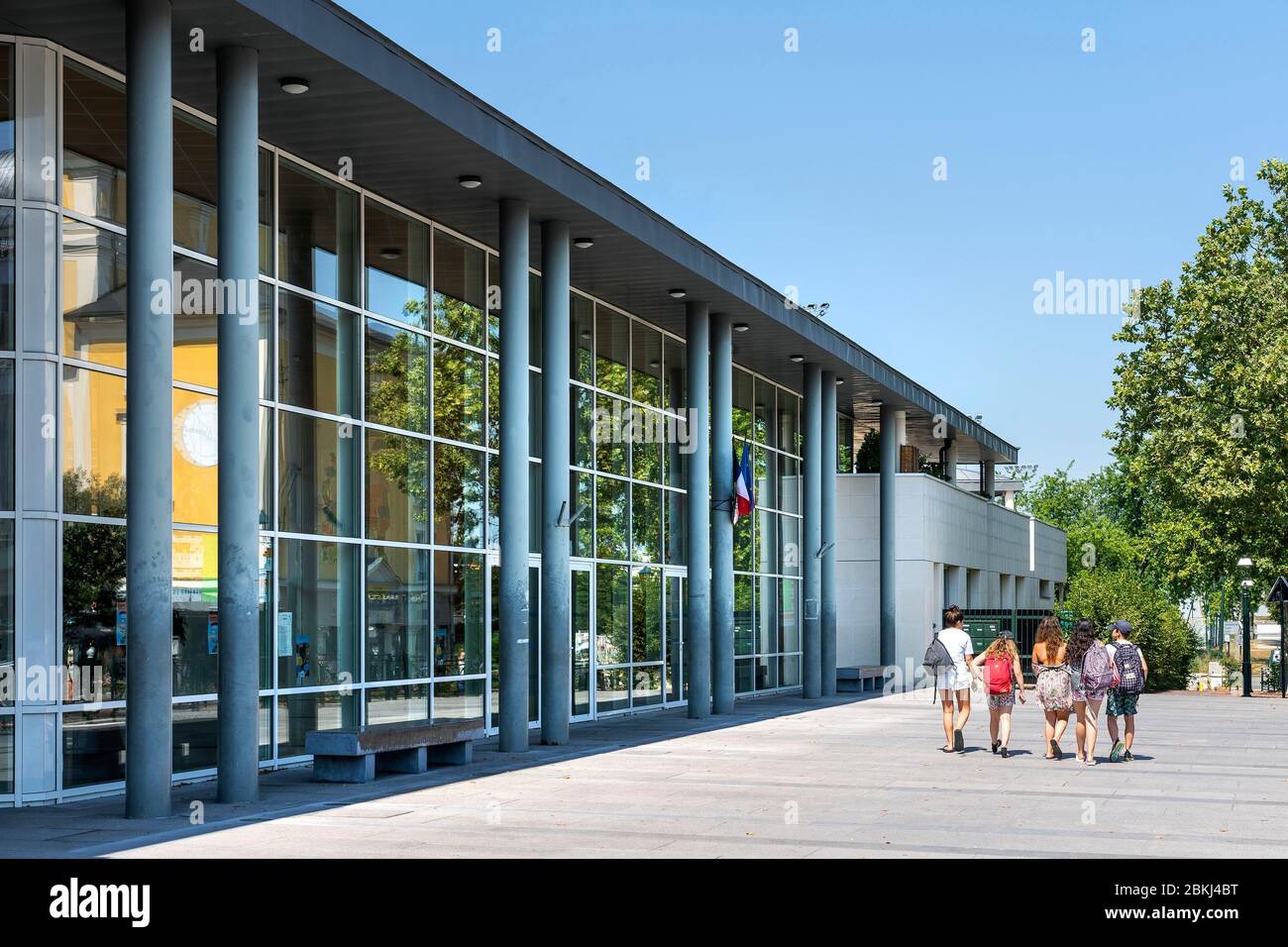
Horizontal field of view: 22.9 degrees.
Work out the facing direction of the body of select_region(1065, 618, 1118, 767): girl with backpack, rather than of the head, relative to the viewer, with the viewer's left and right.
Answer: facing away from the viewer

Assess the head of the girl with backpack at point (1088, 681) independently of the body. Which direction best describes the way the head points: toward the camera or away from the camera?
away from the camera

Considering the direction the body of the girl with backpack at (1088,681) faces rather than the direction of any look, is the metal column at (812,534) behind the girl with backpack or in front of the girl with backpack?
in front

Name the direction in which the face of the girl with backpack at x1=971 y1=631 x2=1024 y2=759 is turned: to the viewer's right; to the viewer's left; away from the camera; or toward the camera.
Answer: away from the camera

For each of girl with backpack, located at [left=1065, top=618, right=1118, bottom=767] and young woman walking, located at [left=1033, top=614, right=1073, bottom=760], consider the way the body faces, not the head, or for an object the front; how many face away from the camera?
2

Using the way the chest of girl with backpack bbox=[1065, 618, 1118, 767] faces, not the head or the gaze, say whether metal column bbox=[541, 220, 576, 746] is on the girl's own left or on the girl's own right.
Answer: on the girl's own left

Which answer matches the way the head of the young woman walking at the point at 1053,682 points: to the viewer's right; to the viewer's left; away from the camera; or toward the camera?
away from the camera

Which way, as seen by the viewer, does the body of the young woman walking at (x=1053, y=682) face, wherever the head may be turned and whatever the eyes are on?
away from the camera

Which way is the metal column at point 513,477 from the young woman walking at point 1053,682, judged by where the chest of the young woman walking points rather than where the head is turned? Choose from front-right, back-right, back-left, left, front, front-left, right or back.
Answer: left

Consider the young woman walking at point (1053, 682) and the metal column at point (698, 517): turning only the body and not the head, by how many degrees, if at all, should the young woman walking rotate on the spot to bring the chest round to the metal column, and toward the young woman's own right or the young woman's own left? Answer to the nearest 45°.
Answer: approximately 45° to the young woman's own left

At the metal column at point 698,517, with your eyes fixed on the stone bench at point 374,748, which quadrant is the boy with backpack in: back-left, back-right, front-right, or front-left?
front-left
